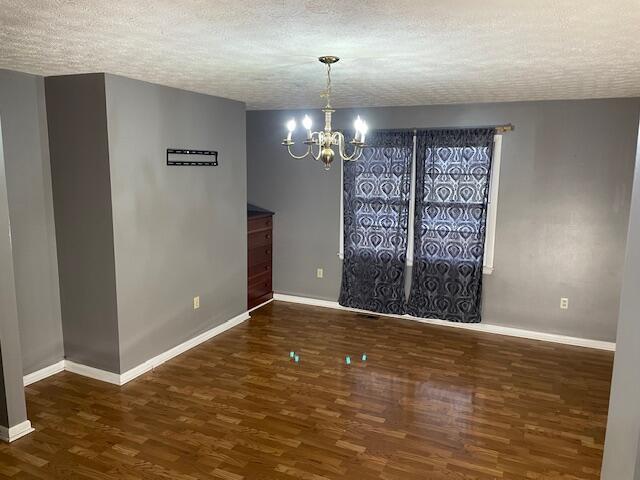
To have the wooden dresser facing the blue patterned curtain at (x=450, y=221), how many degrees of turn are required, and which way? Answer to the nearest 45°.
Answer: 0° — it already faces it

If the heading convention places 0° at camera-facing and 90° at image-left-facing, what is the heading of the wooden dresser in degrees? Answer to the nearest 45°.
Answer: approximately 315°

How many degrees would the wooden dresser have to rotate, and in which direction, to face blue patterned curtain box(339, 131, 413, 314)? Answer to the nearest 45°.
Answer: approximately 45° to its left
